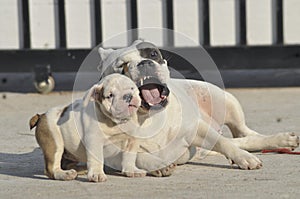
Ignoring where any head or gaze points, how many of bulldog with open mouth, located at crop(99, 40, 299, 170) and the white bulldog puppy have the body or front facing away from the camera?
0

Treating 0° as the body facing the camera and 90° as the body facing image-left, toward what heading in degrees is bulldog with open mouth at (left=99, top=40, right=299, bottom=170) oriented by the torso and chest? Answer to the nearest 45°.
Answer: approximately 45°

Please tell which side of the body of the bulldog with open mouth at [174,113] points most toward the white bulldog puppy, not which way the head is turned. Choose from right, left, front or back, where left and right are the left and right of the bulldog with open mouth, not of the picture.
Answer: front
